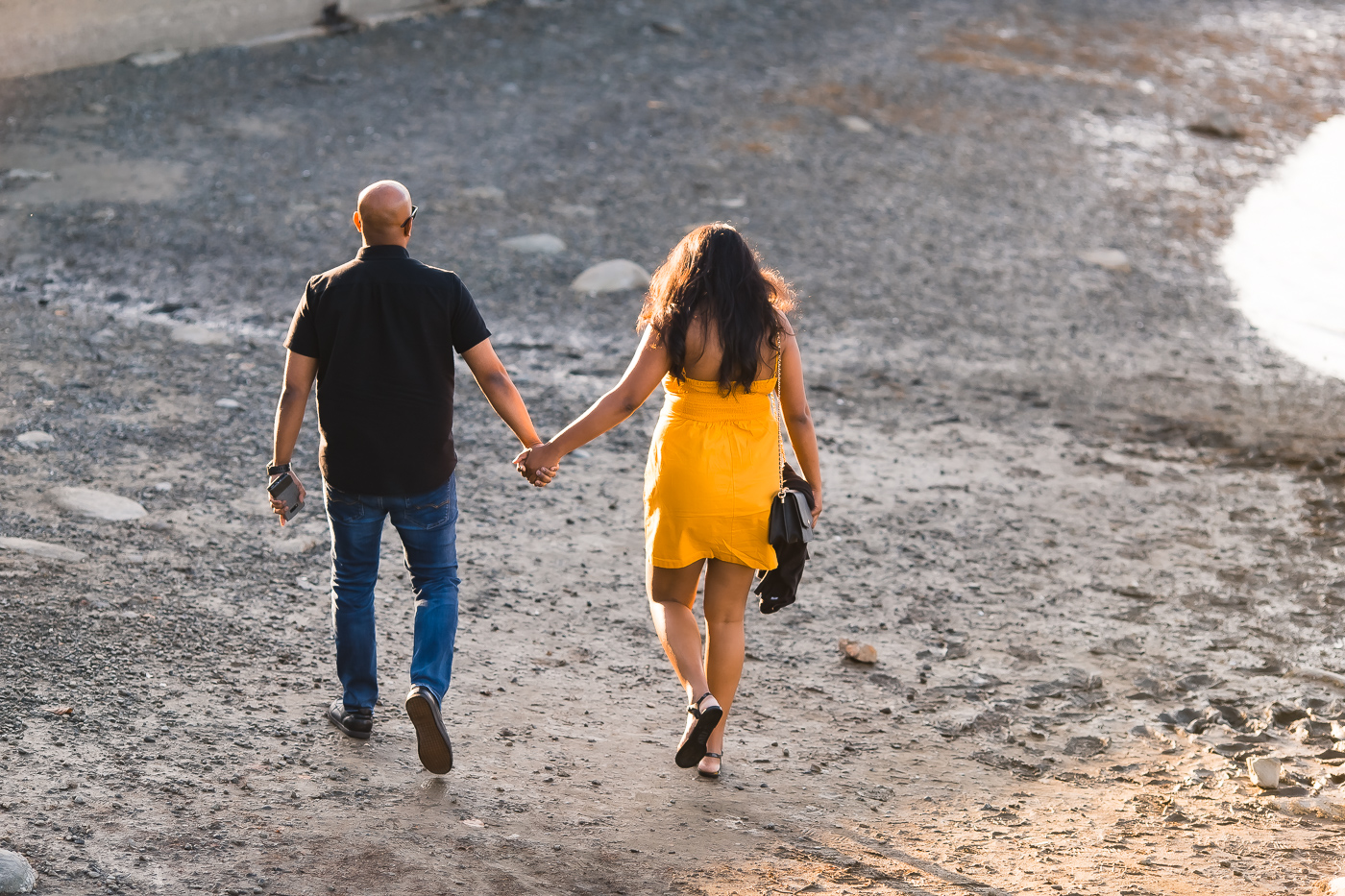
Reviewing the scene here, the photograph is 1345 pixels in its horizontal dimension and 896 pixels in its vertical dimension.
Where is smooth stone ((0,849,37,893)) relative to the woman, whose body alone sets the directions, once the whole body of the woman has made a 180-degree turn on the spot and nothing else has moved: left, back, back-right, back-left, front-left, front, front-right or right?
front-right

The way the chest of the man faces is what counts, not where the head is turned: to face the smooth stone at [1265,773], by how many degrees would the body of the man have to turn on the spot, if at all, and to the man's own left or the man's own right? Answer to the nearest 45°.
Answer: approximately 90° to the man's own right

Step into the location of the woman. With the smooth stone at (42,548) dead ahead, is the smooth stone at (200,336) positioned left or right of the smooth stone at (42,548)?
right

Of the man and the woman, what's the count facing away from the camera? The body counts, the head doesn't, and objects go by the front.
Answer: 2

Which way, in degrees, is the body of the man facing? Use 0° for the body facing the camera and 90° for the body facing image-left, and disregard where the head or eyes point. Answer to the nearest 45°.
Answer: approximately 180°

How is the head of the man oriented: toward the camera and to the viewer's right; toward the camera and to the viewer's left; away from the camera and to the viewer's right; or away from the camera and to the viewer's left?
away from the camera and to the viewer's right

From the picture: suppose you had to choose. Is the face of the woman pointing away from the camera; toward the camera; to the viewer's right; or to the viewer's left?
away from the camera

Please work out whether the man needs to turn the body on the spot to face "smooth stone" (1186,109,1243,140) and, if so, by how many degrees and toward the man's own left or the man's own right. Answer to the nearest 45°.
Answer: approximately 45° to the man's own right

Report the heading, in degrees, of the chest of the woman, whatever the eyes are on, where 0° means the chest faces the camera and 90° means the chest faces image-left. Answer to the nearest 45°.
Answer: approximately 180°

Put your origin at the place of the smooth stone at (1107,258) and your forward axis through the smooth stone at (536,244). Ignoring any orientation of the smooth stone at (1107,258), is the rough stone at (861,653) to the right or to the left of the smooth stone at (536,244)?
left
